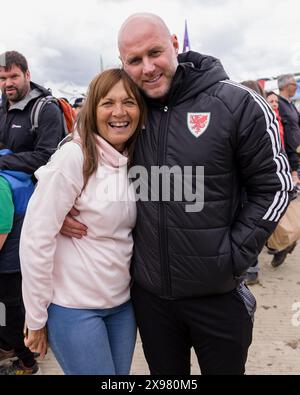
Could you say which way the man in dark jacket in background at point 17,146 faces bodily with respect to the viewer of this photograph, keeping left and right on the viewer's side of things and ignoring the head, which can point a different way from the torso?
facing the viewer and to the left of the viewer

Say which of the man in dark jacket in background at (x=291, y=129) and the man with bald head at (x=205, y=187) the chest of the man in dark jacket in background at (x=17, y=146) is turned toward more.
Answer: the man with bald head

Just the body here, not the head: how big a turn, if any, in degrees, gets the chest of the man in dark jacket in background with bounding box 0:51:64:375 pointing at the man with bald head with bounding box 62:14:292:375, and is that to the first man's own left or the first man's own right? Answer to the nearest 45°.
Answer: approximately 90° to the first man's own left

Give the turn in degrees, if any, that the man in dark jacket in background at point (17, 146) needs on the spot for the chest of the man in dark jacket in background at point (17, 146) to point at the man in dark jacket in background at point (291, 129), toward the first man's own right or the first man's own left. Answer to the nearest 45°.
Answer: approximately 135° to the first man's own left
